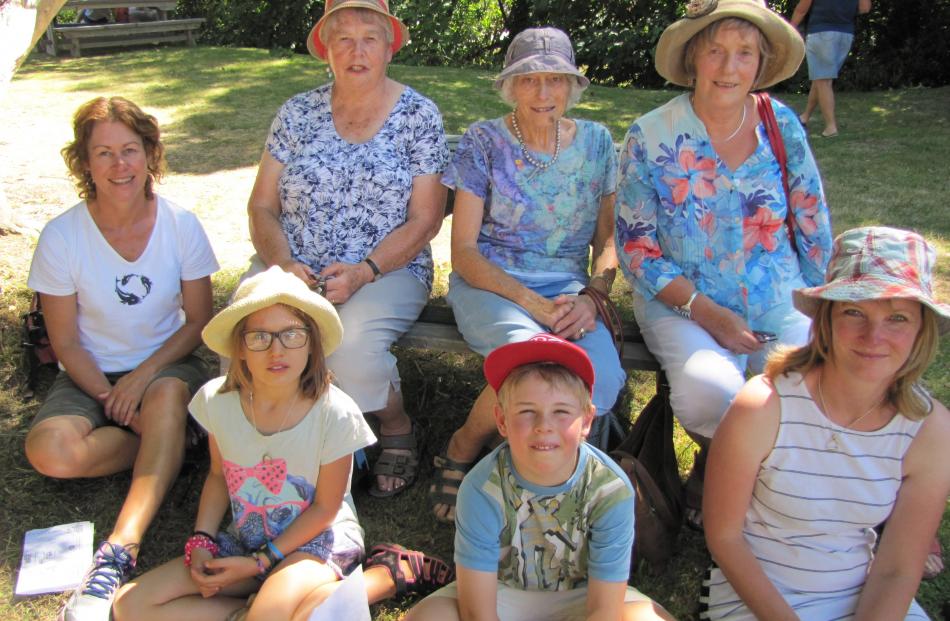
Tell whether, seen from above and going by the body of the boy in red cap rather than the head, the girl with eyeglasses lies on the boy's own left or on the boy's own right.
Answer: on the boy's own right

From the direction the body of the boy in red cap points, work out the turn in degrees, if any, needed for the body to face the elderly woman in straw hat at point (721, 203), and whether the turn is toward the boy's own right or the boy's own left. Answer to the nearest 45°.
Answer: approximately 135° to the boy's own left

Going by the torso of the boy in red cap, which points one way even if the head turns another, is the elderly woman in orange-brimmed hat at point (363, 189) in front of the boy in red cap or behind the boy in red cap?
behind

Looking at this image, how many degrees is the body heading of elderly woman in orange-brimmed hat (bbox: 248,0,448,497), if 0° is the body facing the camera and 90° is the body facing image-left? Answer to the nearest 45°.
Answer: approximately 0°

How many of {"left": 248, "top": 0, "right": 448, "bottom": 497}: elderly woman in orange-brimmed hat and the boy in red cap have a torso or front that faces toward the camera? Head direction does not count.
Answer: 2

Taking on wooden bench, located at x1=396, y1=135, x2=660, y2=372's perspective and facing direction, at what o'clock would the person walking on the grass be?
The person walking on the grass is roughly at 7 o'clock from the wooden bench.

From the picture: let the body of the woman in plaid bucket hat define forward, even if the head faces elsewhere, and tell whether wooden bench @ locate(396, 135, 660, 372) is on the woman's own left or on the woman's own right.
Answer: on the woman's own right

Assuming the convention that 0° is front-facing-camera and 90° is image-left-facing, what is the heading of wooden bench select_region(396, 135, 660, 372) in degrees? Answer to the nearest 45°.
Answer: approximately 0°

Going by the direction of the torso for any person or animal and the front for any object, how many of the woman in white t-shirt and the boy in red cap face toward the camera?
2
